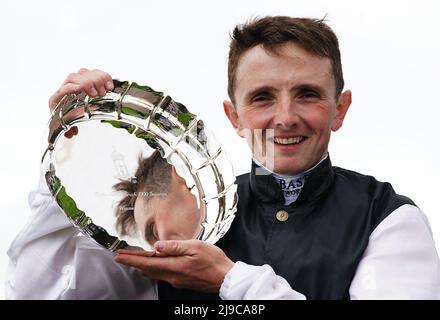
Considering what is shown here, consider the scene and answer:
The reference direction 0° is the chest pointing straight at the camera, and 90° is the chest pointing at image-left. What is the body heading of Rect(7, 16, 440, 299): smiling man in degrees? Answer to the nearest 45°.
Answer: approximately 0°
